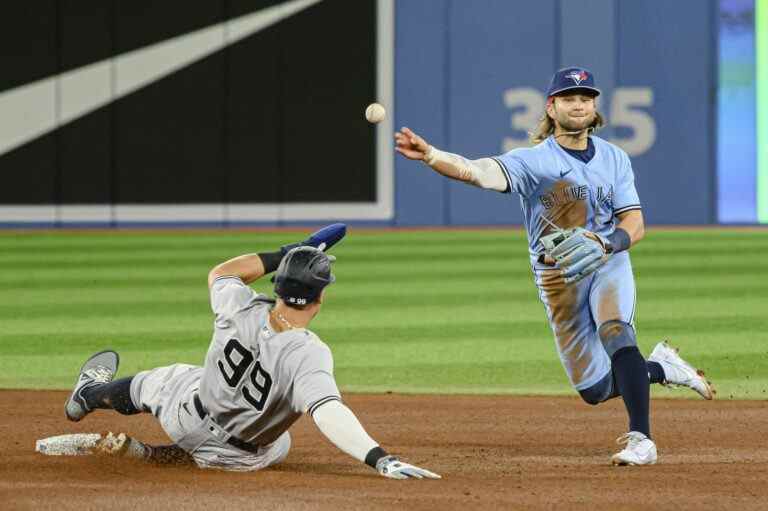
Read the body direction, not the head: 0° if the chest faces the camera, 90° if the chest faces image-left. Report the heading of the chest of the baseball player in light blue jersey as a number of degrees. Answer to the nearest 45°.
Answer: approximately 0°
